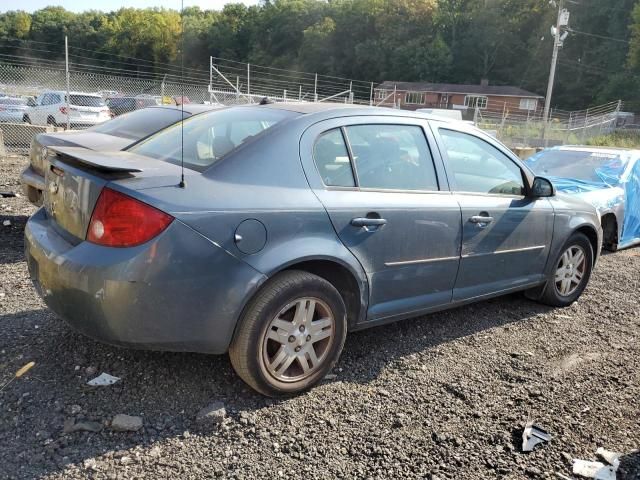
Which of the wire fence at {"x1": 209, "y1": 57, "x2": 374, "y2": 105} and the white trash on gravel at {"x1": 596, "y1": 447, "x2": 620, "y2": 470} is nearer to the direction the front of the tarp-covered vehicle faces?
the white trash on gravel

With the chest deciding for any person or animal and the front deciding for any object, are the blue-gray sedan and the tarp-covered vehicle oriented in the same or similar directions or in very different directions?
very different directions

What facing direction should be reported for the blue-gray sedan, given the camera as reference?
facing away from the viewer and to the right of the viewer

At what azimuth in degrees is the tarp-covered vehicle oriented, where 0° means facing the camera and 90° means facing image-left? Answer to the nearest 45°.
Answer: approximately 45°

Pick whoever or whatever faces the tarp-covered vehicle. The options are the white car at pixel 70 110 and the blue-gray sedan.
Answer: the blue-gray sedan

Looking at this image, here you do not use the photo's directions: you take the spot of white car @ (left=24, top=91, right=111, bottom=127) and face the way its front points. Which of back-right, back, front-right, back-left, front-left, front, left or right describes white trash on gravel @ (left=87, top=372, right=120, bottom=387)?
back-left

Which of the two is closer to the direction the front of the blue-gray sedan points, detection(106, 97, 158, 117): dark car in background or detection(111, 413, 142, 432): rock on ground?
the dark car in background

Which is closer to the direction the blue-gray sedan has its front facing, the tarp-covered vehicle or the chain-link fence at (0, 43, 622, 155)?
the tarp-covered vehicle

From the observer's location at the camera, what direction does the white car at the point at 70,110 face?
facing away from the viewer and to the left of the viewer
